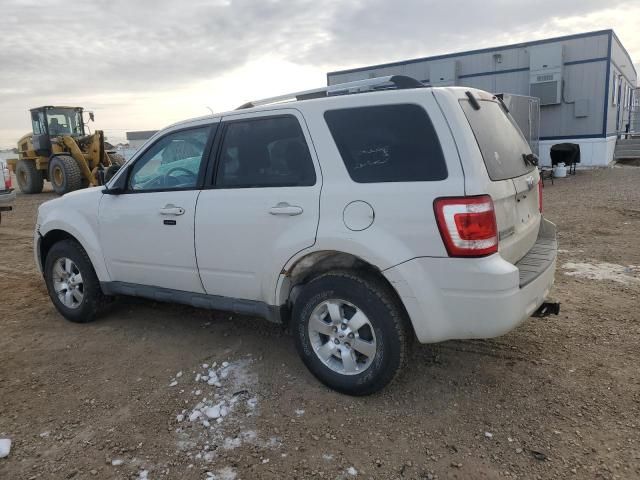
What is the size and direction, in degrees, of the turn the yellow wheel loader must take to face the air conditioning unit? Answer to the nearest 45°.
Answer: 0° — it already faces it

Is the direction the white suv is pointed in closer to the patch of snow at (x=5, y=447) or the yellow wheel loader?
the yellow wheel loader

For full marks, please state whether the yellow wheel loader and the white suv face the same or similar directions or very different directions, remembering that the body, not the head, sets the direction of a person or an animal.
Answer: very different directions

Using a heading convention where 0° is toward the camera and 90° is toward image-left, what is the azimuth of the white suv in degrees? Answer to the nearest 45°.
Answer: approximately 135°

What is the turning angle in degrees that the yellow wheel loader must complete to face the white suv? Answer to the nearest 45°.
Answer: approximately 45° to its right

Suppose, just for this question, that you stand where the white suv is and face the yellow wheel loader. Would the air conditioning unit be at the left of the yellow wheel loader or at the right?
right

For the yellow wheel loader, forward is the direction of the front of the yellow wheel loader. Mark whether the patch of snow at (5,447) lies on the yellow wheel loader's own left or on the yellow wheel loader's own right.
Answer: on the yellow wheel loader's own right

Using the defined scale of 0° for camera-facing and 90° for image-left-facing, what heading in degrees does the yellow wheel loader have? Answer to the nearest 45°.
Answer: approximately 315°

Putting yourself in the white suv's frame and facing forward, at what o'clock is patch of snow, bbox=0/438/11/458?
The patch of snow is roughly at 10 o'clock from the white suv.
